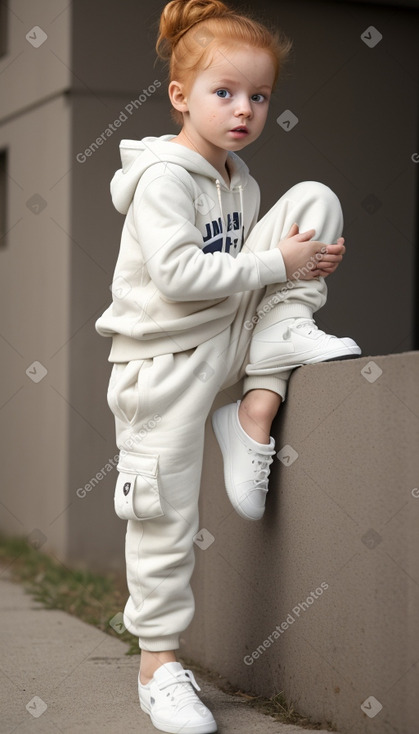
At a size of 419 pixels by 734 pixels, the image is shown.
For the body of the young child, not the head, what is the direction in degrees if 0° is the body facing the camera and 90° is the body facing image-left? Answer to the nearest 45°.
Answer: approximately 315°
